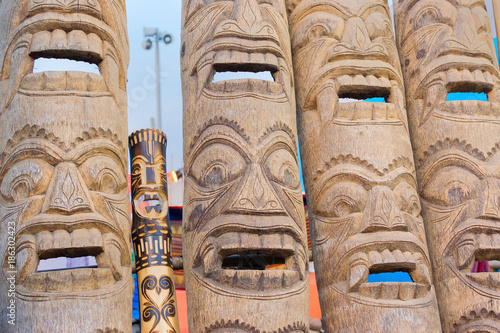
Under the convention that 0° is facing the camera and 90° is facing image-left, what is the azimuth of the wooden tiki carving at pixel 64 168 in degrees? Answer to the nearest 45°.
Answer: approximately 0°

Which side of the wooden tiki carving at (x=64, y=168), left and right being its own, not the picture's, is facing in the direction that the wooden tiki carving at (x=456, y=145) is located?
left

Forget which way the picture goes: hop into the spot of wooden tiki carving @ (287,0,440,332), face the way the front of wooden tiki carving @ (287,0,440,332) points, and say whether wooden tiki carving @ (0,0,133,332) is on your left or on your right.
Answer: on your right

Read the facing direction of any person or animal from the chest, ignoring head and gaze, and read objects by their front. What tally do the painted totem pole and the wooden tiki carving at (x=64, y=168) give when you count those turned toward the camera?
2

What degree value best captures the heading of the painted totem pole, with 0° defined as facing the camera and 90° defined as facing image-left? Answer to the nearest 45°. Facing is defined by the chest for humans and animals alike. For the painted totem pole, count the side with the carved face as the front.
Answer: approximately 0°

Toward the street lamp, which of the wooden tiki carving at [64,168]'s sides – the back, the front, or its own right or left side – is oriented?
back
